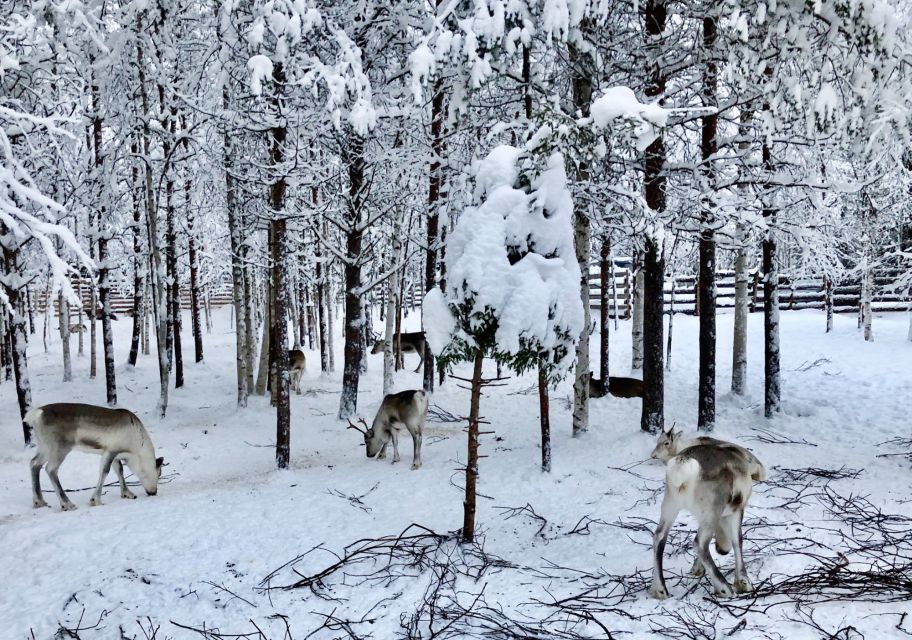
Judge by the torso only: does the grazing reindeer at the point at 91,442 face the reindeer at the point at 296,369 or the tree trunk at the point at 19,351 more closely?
the reindeer

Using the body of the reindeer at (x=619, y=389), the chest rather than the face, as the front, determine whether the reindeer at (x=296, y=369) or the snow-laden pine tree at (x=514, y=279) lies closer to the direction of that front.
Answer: the reindeer

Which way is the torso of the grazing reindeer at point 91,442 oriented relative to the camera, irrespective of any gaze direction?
to the viewer's right

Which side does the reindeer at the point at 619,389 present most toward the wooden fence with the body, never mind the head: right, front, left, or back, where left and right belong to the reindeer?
right

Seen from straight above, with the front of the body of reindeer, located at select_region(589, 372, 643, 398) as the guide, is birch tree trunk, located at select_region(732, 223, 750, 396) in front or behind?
behind

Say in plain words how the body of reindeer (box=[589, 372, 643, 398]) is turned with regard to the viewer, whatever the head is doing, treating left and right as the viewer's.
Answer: facing to the left of the viewer

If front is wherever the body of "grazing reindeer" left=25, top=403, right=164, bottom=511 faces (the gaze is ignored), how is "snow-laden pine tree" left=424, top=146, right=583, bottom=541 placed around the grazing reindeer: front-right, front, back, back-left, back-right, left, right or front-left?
front-right

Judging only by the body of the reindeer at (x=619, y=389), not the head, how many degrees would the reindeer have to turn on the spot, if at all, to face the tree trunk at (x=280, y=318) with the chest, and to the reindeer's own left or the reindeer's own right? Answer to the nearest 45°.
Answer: approximately 45° to the reindeer's own left

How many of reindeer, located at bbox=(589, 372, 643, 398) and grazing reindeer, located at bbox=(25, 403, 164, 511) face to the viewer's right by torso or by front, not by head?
1

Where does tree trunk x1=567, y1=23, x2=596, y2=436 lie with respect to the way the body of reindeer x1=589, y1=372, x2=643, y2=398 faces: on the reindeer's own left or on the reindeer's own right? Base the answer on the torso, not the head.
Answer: on the reindeer's own left

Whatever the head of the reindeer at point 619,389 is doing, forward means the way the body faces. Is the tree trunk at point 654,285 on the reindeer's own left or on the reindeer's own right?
on the reindeer's own left

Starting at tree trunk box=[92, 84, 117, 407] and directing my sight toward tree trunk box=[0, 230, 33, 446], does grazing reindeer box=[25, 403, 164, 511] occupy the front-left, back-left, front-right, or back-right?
front-left
